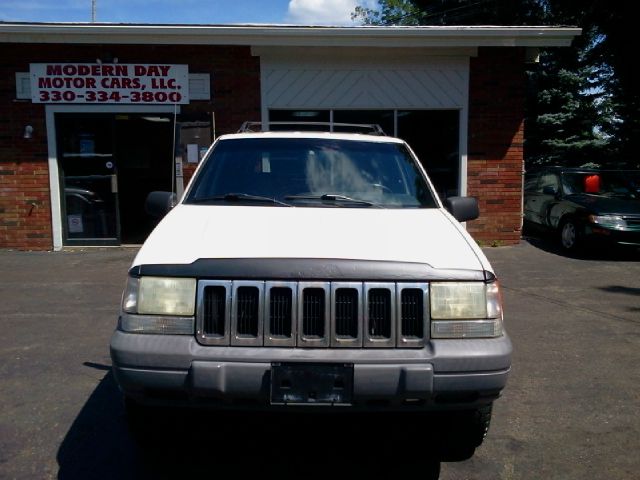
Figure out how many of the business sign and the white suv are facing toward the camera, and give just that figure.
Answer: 2

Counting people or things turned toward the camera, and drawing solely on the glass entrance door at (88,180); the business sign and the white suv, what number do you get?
3

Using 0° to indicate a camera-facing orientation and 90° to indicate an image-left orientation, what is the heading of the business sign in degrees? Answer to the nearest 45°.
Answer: approximately 0°

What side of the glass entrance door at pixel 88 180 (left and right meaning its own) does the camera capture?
front

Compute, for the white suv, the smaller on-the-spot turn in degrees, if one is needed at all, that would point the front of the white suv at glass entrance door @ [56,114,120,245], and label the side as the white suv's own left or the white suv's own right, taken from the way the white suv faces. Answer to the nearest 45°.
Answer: approximately 135° to the white suv's own right

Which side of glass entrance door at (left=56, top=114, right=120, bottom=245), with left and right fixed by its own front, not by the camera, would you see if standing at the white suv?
front

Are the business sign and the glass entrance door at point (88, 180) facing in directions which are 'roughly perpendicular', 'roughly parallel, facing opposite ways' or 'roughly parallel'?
roughly parallel

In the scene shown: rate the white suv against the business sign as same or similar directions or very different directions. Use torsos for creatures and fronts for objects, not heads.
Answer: same or similar directions

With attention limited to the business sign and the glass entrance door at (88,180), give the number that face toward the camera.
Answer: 2

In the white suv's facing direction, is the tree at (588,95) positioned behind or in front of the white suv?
behind

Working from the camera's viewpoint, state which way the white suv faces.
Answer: facing the viewer

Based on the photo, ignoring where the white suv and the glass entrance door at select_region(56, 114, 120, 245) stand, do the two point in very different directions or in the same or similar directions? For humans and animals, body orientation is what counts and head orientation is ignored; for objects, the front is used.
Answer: same or similar directions
